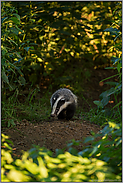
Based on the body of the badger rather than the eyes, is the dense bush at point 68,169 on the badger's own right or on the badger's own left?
on the badger's own left

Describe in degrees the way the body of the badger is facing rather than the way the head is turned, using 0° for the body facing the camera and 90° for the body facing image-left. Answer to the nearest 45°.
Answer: approximately 45°
